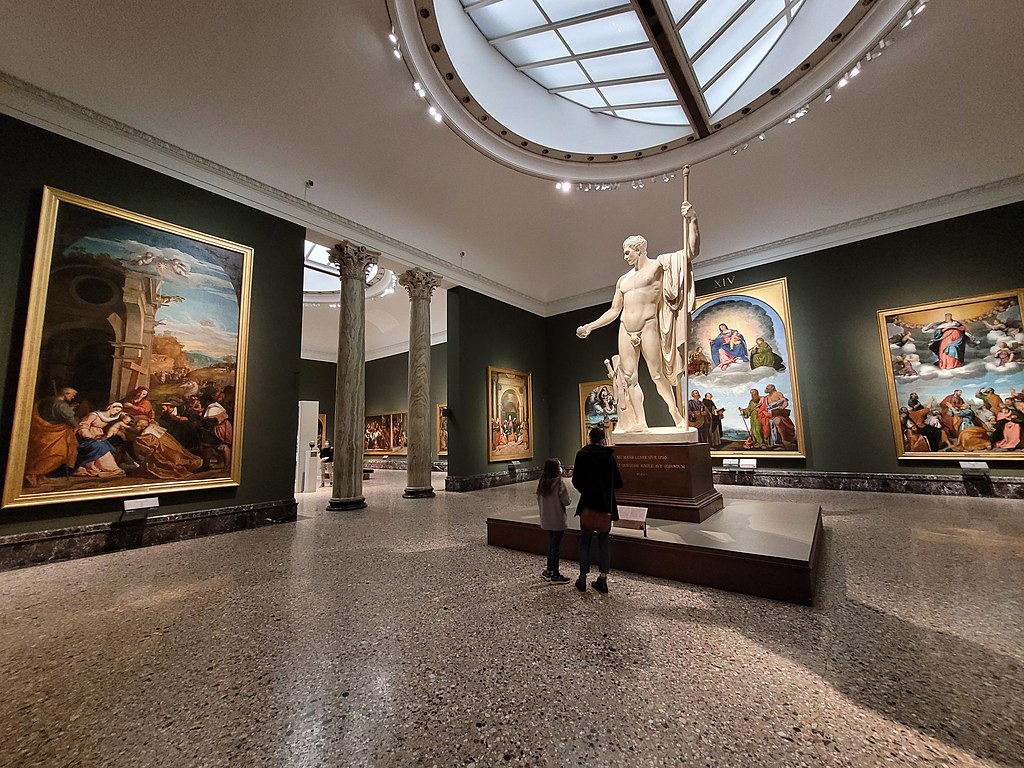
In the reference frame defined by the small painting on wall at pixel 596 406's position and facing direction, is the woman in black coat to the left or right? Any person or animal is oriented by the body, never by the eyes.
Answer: on its left

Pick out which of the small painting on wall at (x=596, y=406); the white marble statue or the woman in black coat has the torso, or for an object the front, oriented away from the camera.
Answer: the woman in black coat

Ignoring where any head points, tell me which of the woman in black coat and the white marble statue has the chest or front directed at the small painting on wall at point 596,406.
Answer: the woman in black coat

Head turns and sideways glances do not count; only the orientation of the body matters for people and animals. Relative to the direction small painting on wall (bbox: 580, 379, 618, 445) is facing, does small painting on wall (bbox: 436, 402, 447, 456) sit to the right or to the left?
on its right

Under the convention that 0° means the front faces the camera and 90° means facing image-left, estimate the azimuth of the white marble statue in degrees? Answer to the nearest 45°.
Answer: approximately 45°

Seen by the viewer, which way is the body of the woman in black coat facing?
away from the camera

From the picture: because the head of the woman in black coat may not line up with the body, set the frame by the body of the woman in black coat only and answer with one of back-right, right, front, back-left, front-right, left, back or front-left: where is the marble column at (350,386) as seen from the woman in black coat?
front-left

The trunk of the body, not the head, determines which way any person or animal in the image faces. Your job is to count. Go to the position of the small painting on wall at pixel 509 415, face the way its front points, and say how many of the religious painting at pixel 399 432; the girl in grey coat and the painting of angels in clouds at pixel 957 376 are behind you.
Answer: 1

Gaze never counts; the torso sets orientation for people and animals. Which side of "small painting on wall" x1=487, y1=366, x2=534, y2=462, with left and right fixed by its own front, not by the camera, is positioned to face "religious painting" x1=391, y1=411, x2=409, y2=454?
back

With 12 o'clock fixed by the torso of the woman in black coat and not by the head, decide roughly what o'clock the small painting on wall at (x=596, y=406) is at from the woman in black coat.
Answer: The small painting on wall is roughly at 12 o'clock from the woman in black coat.

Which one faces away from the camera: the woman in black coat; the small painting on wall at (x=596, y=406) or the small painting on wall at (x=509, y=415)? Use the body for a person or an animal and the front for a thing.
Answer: the woman in black coat

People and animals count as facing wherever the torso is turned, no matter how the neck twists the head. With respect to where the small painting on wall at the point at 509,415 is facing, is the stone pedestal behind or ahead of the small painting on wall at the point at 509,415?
ahead

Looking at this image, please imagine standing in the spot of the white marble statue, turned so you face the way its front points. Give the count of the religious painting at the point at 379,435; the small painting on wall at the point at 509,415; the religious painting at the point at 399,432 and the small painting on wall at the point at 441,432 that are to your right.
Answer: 4

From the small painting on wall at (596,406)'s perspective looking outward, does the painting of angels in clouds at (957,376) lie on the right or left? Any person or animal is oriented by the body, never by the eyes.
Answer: on its left

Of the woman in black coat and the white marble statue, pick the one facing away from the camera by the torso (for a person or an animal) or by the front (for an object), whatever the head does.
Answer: the woman in black coat

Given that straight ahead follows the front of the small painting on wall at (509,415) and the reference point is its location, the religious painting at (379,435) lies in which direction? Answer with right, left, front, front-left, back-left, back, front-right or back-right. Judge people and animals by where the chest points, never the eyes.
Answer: back
